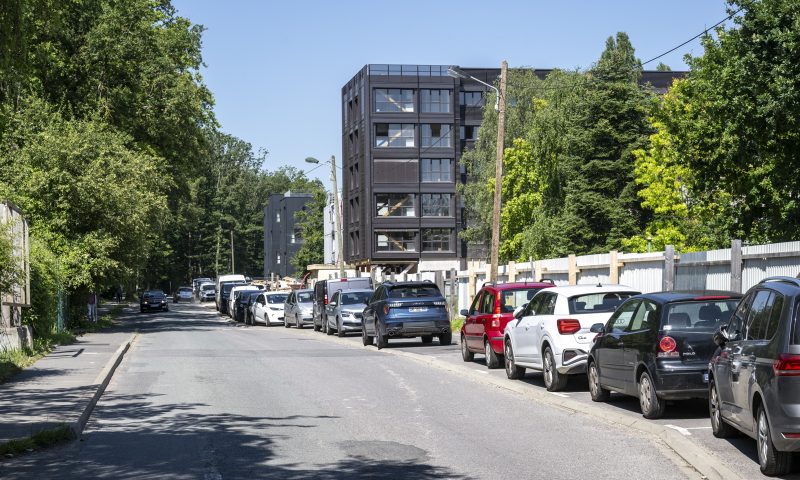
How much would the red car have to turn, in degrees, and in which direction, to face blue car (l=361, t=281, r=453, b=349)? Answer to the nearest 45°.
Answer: approximately 45° to its right

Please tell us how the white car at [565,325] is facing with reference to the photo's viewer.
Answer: facing away from the viewer and to the left of the viewer

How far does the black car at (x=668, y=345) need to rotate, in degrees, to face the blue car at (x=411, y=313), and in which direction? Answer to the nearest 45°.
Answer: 0° — it already faces it

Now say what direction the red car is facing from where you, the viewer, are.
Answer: facing away from the viewer and to the left of the viewer

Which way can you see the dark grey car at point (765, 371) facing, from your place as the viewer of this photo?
facing away from the viewer and to the left of the viewer

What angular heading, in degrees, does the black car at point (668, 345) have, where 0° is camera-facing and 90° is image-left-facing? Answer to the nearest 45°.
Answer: approximately 135°

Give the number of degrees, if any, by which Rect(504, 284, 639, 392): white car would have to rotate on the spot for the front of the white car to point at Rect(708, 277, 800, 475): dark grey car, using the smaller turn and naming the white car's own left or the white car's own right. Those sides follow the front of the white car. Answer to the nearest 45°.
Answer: approximately 135° to the white car's own left

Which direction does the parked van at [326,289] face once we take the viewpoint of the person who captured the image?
facing away from the viewer and to the left of the viewer

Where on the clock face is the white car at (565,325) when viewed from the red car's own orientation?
The white car is roughly at 7 o'clock from the red car.
